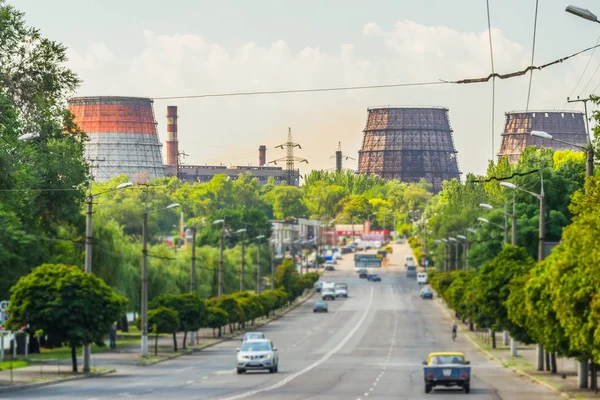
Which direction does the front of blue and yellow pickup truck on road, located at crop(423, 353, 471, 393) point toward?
away from the camera
